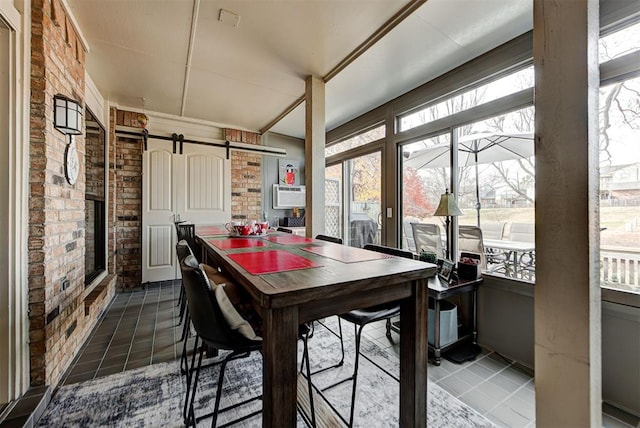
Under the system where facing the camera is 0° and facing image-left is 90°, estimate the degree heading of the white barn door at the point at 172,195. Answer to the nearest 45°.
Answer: approximately 0°

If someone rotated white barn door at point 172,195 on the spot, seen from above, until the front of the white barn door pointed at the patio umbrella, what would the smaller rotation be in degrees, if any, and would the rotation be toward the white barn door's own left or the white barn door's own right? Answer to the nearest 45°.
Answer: approximately 45° to the white barn door's own left

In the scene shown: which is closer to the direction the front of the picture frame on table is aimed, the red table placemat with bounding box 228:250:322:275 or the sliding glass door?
the red table placemat

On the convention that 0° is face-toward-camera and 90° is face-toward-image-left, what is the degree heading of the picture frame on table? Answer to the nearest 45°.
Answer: approximately 45°

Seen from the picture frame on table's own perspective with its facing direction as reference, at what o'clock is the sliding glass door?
The sliding glass door is roughly at 3 o'clock from the picture frame on table.

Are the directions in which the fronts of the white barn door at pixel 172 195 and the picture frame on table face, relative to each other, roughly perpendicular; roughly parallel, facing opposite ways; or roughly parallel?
roughly perpendicular

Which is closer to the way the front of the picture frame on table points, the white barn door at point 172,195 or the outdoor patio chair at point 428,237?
the white barn door

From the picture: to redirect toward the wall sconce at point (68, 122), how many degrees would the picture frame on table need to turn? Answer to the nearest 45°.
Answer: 0° — it already faces it
